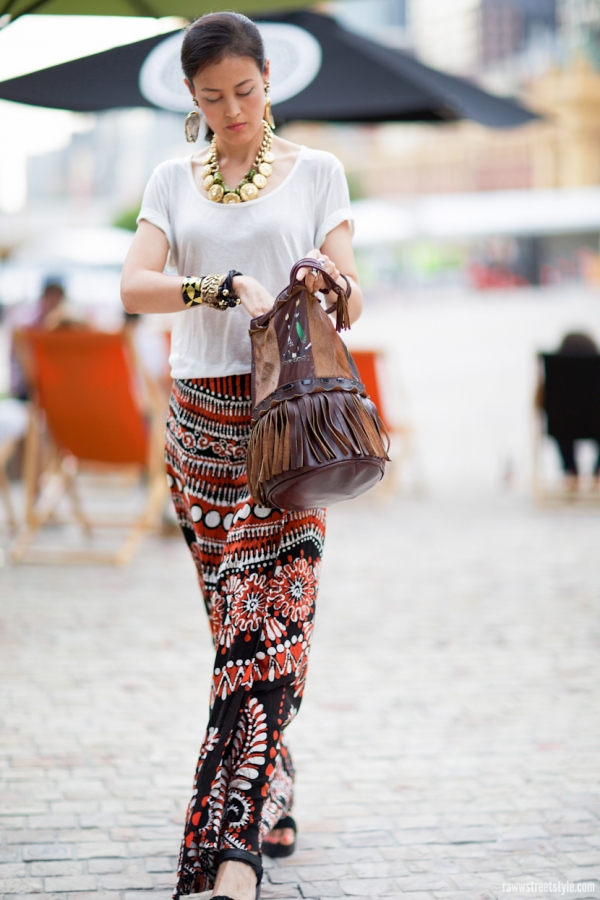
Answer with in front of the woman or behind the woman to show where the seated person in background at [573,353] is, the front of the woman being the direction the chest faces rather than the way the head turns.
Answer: behind

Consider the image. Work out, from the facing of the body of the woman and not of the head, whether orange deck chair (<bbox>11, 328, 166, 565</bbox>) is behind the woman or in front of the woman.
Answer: behind

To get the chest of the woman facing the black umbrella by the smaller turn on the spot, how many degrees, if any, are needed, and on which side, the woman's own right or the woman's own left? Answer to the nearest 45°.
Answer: approximately 180°

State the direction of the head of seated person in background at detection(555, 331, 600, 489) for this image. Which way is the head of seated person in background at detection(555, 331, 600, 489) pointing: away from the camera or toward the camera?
away from the camera

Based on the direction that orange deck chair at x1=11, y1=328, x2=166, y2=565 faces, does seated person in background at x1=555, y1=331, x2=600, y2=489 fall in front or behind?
in front

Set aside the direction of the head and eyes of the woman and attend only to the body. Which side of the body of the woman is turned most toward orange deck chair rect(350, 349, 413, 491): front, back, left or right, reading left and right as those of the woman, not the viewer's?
back

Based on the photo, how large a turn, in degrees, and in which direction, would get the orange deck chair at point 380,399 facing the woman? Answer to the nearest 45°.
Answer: approximately 135° to its right

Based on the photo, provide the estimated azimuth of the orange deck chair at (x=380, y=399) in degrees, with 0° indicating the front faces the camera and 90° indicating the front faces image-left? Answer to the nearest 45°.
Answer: approximately 225°

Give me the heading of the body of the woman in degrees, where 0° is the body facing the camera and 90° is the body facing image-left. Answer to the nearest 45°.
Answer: approximately 0°
